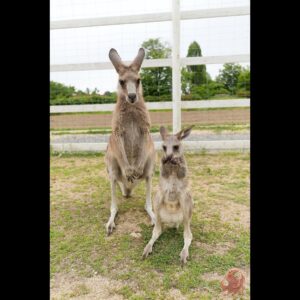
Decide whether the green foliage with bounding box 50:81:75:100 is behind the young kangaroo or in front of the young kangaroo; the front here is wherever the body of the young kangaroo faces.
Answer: behind

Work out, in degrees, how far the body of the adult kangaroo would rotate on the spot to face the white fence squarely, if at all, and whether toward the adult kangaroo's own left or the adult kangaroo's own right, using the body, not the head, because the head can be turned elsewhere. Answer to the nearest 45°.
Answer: approximately 180°

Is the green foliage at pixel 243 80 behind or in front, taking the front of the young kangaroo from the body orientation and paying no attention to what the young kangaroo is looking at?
behind

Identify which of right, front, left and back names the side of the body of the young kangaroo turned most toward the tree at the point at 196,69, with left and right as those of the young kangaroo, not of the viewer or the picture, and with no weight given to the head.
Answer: back

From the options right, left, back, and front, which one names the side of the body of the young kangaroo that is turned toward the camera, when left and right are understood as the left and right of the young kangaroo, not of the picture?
front

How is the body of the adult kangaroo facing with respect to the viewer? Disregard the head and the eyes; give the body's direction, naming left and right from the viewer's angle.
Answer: facing the viewer

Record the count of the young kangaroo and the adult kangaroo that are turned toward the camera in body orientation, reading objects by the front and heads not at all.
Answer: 2

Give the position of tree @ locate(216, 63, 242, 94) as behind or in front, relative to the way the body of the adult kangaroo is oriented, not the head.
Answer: behind

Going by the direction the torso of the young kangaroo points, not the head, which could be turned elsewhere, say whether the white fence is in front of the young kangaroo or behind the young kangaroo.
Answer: behind
